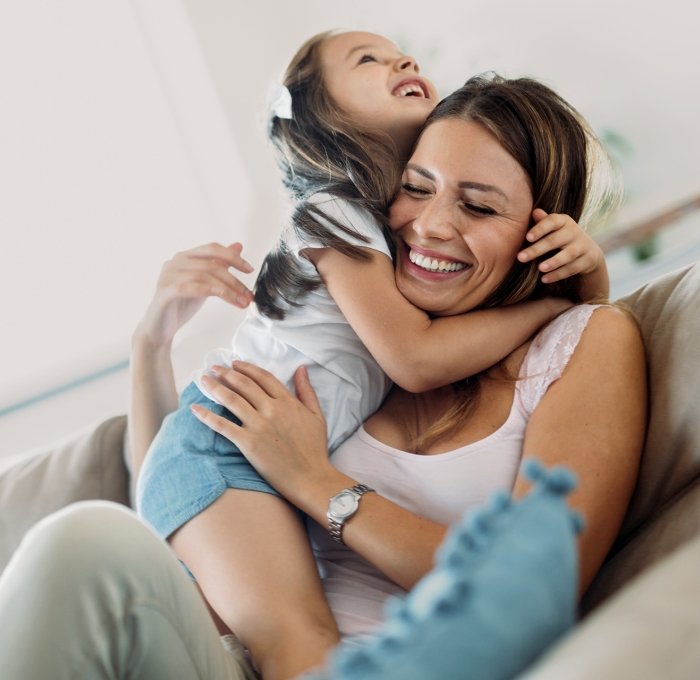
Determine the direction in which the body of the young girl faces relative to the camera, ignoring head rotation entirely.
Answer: to the viewer's right
